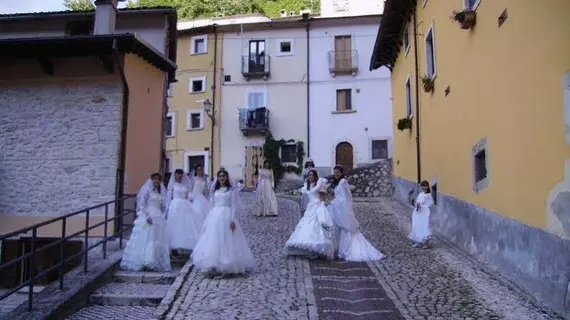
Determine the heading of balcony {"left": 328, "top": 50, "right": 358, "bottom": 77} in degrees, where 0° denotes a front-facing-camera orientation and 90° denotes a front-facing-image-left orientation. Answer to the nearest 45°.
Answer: approximately 0°

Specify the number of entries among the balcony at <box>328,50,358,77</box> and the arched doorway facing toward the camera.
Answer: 2

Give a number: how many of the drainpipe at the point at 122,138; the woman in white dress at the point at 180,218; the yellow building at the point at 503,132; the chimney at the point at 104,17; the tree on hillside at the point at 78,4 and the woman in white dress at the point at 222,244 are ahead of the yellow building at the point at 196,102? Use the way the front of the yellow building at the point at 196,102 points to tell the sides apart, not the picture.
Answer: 5

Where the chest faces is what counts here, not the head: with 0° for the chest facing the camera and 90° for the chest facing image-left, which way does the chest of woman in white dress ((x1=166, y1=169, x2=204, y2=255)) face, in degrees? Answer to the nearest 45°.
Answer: approximately 0°
